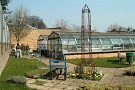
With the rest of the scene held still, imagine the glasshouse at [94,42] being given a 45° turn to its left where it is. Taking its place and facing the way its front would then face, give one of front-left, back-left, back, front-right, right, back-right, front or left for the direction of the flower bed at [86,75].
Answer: front

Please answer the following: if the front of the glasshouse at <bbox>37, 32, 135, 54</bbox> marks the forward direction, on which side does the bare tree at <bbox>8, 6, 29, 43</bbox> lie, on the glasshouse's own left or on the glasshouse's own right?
on the glasshouse's own right

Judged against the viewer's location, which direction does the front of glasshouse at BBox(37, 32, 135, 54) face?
facing the viewer and to the left of the viewer
